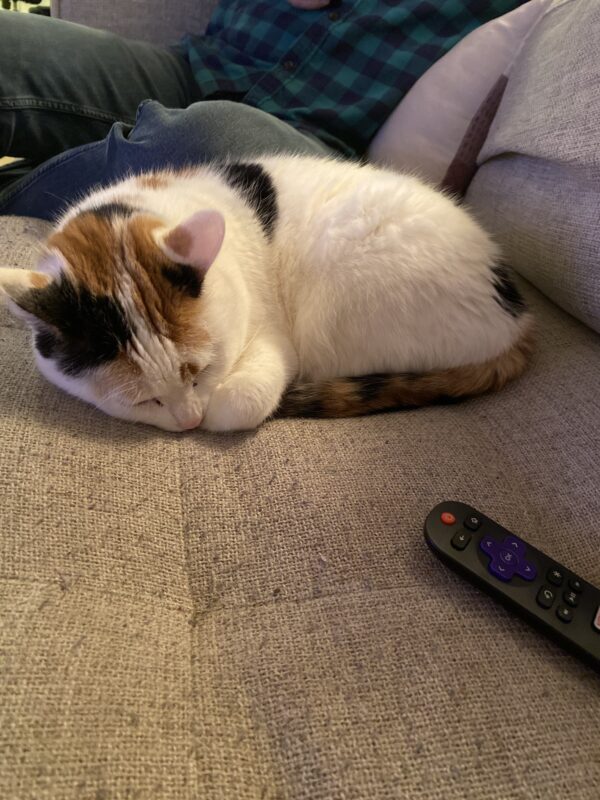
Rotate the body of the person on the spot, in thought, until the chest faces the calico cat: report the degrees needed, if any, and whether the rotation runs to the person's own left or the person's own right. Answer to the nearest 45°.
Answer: approximately 45° to the person's own left

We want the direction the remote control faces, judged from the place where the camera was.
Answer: facing away from the viewer and to the left of the viewer

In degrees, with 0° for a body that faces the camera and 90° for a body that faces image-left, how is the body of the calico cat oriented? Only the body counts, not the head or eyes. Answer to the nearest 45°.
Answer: approximately 45°

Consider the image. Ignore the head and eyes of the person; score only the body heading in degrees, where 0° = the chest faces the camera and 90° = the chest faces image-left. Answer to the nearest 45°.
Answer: approximately 45°
